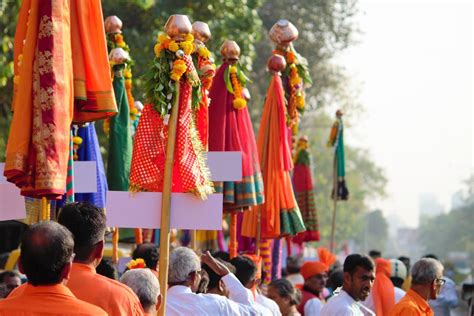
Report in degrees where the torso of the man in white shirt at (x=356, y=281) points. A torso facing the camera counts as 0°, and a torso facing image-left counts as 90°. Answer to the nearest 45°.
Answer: approximately 315°

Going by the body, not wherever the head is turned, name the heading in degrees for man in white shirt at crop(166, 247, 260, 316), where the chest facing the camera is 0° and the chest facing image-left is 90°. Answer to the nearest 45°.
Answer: approximately 225°

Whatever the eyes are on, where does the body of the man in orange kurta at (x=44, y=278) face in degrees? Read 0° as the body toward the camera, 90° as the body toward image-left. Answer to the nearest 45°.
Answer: approximately 180°

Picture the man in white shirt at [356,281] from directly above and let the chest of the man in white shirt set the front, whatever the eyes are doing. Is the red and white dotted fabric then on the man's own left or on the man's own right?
on the man's own right

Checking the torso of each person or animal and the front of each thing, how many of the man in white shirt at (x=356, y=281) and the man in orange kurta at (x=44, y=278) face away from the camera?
1

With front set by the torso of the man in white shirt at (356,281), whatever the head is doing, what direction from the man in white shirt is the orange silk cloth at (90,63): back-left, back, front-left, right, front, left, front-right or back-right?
right

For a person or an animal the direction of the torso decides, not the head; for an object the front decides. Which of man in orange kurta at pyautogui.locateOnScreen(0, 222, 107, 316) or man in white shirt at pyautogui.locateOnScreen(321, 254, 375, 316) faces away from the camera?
the man in orange kurta

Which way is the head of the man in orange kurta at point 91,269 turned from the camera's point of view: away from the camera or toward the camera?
away from the camera

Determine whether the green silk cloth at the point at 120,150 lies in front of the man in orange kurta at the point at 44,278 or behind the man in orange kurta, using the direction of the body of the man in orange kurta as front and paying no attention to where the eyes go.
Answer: in front

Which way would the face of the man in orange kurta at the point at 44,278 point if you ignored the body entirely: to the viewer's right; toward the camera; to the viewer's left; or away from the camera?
away from the camera
